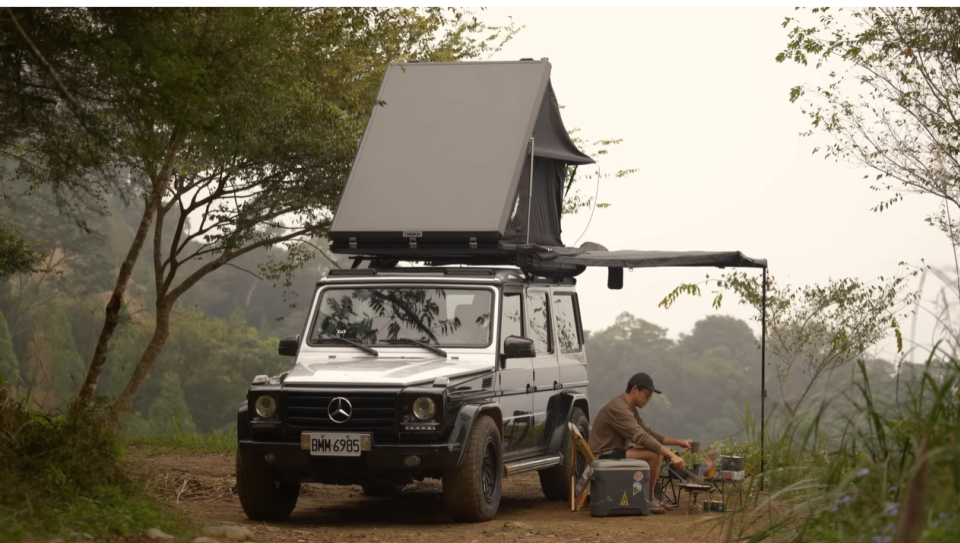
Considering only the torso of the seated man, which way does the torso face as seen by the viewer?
to the viewer's right

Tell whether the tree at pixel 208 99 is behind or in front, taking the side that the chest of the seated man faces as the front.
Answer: behind

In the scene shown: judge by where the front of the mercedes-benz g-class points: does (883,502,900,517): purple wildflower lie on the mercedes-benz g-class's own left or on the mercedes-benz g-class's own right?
on the mercedes-benz g-class's own left

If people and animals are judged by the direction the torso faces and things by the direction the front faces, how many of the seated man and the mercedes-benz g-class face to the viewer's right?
1

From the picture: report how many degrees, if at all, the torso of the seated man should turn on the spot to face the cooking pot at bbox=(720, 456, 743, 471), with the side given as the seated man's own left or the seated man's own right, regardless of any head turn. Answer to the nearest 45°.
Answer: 0° — they already face it

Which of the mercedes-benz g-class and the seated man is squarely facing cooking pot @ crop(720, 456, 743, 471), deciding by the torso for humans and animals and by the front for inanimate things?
the seated man

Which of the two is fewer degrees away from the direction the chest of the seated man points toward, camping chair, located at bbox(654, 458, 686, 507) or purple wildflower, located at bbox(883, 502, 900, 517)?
the camping chair

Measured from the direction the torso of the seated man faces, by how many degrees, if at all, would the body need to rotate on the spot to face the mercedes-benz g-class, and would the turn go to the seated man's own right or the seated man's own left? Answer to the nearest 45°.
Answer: approximately 135° to the seated man's own right

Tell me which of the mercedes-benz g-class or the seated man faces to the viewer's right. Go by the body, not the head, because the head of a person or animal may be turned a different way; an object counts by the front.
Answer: the seated man

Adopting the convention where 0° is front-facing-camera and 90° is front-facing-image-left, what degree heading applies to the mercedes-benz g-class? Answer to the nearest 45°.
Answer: approximately 45°
